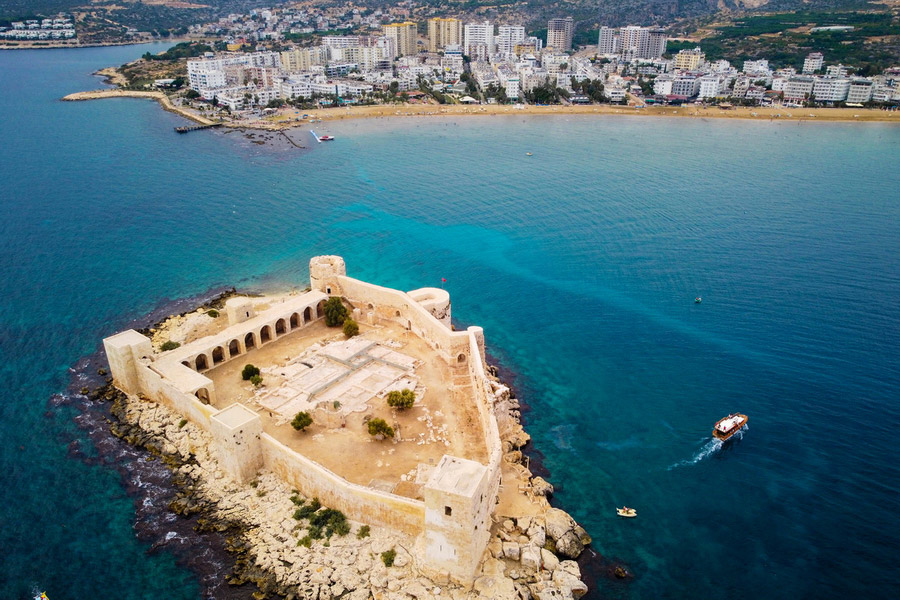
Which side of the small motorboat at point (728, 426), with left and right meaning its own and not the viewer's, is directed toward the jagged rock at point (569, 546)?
back

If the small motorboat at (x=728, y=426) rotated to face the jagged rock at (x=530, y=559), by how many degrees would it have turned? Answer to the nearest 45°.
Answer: approximately 180°

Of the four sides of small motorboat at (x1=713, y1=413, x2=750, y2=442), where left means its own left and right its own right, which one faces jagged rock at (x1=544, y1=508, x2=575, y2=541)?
back

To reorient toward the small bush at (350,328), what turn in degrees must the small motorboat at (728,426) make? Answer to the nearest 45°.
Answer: approximately 135° to its left

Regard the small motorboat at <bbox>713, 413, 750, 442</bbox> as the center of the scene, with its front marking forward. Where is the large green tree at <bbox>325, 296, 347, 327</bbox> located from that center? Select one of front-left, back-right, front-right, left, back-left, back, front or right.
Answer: back-left

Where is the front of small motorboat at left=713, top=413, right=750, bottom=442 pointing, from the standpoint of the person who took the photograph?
facing away from the viewer and to the right of the viewer

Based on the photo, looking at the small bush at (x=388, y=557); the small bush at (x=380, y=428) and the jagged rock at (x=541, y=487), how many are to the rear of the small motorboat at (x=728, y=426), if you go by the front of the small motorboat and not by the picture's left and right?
3

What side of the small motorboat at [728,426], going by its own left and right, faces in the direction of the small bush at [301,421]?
back

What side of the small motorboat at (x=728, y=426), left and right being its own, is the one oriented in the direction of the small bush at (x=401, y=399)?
back

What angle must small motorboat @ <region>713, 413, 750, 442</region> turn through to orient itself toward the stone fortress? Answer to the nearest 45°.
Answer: approximately 180°

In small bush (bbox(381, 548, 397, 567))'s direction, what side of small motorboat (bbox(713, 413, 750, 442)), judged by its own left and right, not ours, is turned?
back

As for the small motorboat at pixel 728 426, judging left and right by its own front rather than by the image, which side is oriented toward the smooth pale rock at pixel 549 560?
back

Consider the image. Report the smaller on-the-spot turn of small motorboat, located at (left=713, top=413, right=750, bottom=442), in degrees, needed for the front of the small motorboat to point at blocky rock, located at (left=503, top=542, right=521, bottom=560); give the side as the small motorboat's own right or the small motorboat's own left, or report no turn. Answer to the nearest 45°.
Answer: approximately 180°

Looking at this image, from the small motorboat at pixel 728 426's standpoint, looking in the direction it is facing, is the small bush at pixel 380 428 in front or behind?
behind

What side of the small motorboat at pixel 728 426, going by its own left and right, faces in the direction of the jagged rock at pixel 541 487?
back
